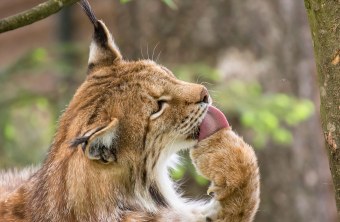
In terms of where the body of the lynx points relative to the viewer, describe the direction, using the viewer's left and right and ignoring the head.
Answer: facing to the right of the viewer
